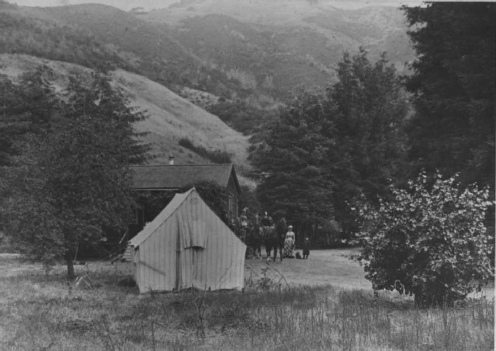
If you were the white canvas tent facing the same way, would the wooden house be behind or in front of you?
behind

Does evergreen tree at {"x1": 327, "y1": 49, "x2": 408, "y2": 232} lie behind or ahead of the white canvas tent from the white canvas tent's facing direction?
behind

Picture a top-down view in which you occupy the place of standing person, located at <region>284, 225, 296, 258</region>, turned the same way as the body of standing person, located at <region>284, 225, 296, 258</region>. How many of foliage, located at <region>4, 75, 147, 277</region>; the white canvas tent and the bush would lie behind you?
0

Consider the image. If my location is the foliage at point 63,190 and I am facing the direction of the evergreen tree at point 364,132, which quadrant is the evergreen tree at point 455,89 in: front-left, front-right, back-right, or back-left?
front-right

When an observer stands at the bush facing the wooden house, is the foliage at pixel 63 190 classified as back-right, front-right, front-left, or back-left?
front-left

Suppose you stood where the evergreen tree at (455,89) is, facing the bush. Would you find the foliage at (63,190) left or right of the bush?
right

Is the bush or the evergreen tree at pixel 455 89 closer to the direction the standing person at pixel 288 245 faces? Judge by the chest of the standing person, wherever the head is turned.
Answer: the bush

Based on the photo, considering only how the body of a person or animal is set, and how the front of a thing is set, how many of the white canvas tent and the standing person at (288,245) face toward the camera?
2

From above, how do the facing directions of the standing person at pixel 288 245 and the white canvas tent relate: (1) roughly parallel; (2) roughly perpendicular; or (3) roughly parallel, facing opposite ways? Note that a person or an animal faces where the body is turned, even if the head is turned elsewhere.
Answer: roughly parallel

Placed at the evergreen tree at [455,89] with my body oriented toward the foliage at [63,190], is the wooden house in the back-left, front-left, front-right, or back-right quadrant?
front-right

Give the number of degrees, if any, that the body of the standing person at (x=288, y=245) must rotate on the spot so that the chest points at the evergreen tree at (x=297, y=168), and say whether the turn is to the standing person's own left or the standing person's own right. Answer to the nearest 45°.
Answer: approximately 180°

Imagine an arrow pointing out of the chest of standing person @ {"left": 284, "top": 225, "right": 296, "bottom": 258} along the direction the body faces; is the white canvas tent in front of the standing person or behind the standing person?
in front

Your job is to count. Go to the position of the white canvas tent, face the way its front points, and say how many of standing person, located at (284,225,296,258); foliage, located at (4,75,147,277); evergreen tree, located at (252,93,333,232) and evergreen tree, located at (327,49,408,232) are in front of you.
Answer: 0

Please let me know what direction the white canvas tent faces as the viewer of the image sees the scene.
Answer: facing the viewer

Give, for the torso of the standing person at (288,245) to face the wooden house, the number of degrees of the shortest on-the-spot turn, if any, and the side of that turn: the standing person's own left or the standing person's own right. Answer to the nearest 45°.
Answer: approximately 90° to the standing person's own right

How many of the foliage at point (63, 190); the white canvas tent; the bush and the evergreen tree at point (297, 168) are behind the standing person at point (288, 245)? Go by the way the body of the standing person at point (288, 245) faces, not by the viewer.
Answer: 1

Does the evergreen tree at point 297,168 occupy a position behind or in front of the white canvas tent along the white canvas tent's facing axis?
behind

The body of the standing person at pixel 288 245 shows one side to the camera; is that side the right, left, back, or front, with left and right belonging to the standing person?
front

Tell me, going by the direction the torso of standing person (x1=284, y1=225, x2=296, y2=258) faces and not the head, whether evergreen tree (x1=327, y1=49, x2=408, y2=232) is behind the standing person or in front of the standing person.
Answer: behind
